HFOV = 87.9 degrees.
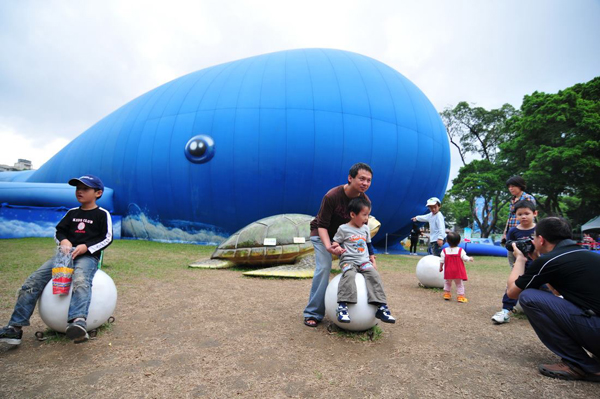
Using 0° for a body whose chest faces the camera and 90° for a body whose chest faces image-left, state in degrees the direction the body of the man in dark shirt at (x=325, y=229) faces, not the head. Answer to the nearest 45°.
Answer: approximately 315°

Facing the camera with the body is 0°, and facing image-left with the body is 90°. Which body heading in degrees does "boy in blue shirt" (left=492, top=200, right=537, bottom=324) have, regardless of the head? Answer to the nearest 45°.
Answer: approximately 45°

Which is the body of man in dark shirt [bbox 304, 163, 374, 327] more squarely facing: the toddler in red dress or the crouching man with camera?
the crouching man with camera

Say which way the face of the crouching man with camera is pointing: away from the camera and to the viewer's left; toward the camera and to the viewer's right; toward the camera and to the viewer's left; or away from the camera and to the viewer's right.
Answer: away from the camera and to the viewer's left

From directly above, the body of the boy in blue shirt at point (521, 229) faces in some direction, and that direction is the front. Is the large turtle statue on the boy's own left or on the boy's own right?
on the boy's own right
